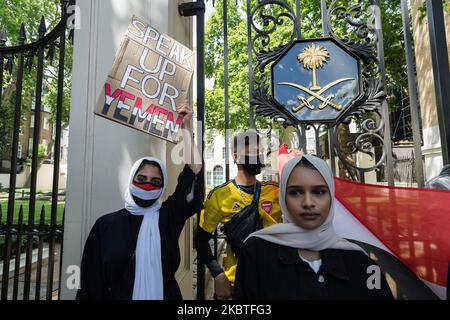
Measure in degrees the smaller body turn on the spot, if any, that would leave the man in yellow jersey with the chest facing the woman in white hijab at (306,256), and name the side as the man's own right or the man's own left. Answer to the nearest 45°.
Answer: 0° — they already face them

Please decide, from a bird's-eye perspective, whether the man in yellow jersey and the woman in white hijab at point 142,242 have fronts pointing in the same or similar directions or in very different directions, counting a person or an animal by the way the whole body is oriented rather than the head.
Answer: same or similar directions

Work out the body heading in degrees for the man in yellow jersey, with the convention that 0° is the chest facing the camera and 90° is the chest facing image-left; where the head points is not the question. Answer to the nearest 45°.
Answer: approximately 315°

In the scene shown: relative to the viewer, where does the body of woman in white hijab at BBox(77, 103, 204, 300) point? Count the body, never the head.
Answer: toward the camera

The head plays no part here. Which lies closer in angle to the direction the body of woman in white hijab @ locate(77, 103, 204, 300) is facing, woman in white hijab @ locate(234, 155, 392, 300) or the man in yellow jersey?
the woman in white hijab

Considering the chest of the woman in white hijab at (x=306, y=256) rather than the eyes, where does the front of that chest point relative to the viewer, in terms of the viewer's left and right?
facing the viewer

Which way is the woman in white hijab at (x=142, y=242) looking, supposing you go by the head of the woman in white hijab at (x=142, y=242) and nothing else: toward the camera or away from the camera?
toward the camera

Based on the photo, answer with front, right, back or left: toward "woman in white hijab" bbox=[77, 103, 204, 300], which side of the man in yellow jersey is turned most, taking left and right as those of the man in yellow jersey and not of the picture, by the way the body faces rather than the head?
right

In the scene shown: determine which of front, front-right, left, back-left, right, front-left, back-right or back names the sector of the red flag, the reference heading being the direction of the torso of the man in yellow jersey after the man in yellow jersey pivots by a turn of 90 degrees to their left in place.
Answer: front-right

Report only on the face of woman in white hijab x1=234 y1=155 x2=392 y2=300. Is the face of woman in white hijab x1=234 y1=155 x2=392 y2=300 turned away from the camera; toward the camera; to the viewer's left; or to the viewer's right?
toward the camera

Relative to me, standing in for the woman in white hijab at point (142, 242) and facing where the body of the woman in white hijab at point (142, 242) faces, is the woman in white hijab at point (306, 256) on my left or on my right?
on my left

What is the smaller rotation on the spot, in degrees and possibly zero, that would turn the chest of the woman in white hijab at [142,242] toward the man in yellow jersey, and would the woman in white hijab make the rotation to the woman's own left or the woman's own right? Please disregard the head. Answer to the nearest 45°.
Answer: approximately 90° to the woman's own left

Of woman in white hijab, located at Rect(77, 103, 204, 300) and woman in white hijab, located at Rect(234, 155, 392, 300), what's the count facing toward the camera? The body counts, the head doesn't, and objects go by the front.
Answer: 2
